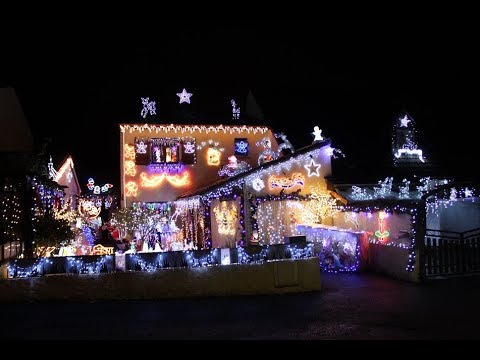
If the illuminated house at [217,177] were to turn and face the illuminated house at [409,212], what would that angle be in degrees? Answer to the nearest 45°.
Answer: approximately 45° to its left

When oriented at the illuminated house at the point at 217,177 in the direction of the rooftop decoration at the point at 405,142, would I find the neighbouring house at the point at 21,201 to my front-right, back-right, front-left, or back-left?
back-right

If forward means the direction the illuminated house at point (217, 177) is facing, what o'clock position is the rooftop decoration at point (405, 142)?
The rooftop decoration is roughly at 9 o'clock from the illuminated house.

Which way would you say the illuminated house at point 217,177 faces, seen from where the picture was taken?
facing the viewer

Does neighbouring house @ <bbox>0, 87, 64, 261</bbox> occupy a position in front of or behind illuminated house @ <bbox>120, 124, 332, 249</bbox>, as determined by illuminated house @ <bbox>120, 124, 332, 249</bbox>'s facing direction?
in front

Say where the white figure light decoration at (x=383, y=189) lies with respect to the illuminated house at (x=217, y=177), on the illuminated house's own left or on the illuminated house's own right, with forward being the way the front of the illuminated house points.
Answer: on the illuminated house's own left
